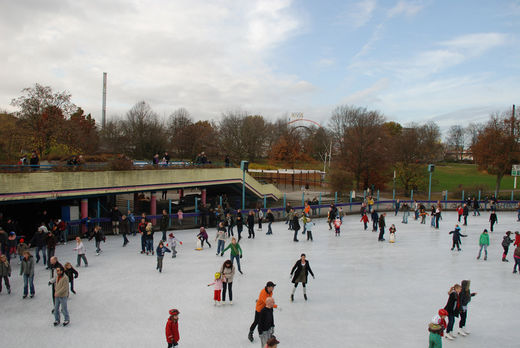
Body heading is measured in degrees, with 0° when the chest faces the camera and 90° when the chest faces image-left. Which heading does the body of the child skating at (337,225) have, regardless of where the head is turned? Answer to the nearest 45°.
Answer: approximately 0°

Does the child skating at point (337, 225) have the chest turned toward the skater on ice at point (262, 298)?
yes
